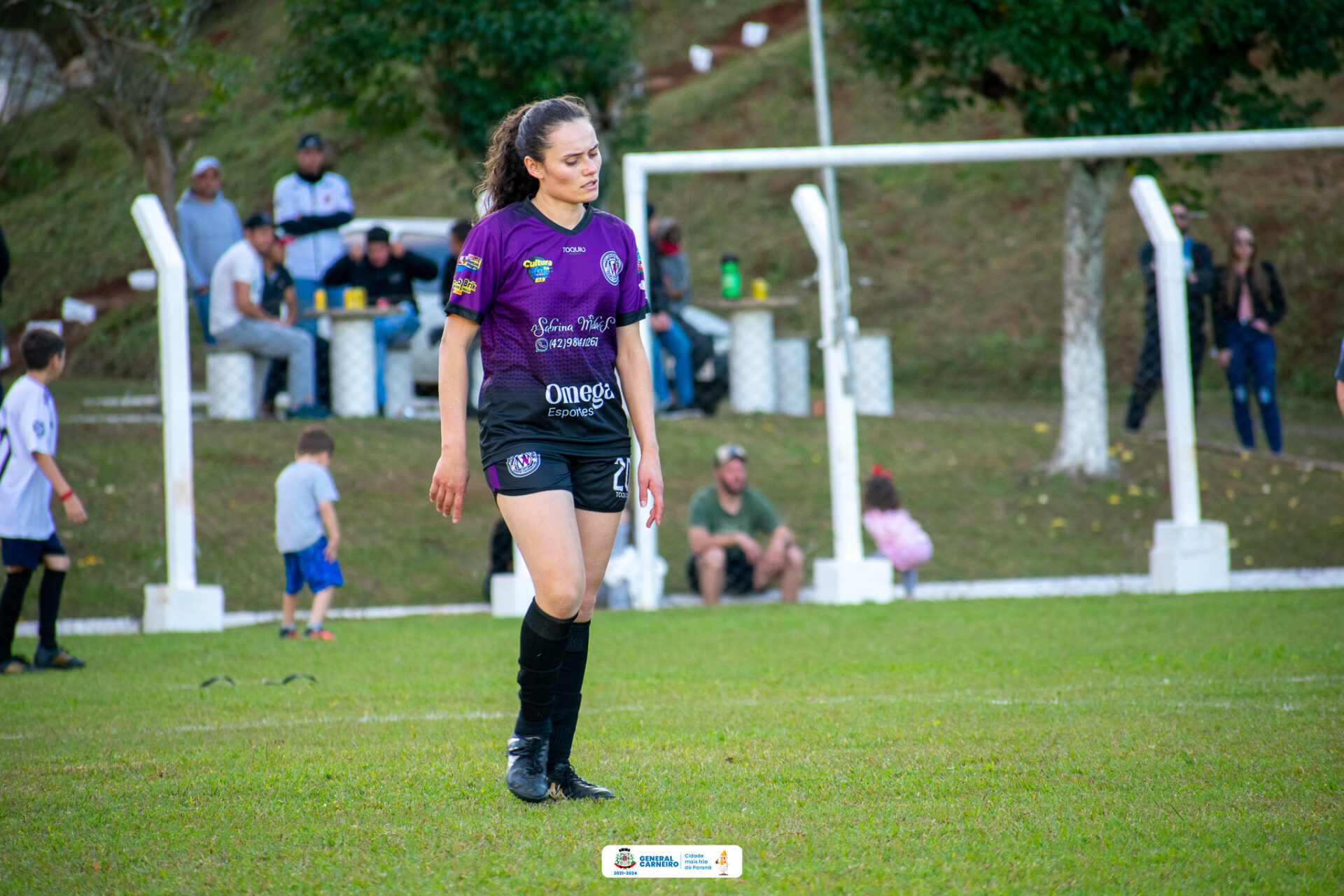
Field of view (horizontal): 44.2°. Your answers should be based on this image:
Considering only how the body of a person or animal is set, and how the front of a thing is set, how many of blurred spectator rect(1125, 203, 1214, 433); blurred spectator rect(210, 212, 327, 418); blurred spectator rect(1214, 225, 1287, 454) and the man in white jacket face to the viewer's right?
1

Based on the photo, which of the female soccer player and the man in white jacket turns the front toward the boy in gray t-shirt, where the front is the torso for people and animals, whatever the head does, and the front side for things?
the man in white jacket

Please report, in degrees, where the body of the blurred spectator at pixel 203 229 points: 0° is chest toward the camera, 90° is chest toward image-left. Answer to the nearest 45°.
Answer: approximately 0°

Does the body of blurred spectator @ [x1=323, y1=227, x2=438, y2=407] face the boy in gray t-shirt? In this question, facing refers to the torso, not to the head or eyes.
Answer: yes

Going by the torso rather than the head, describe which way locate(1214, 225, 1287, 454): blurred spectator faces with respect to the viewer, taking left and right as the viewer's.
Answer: facing the viewer

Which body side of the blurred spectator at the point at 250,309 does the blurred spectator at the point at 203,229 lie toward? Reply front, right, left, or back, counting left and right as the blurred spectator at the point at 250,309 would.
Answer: left

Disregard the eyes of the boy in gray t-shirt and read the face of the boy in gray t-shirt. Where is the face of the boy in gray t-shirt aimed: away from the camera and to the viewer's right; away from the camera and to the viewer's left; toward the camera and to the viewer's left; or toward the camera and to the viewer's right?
away from the camera and to the viewer's right

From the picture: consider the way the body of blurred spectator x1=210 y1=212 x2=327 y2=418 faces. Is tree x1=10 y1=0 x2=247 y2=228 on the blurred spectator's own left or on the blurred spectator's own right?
on the blurred spectator's own left

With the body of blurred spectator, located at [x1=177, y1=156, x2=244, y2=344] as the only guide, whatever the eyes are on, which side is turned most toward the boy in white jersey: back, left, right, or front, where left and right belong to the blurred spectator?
front

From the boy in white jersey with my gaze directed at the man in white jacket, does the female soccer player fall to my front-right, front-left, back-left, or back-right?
back-right

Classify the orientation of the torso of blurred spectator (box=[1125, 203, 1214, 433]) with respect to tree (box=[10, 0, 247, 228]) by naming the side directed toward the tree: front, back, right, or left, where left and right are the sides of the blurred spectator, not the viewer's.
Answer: right

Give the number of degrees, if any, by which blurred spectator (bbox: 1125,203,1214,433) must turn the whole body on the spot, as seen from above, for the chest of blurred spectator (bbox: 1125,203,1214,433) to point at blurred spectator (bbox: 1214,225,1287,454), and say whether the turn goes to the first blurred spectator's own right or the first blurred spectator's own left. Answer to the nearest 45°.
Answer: approximately 45° to the first blurred spectator's own left

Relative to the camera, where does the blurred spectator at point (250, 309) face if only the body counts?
to the viewer's right
